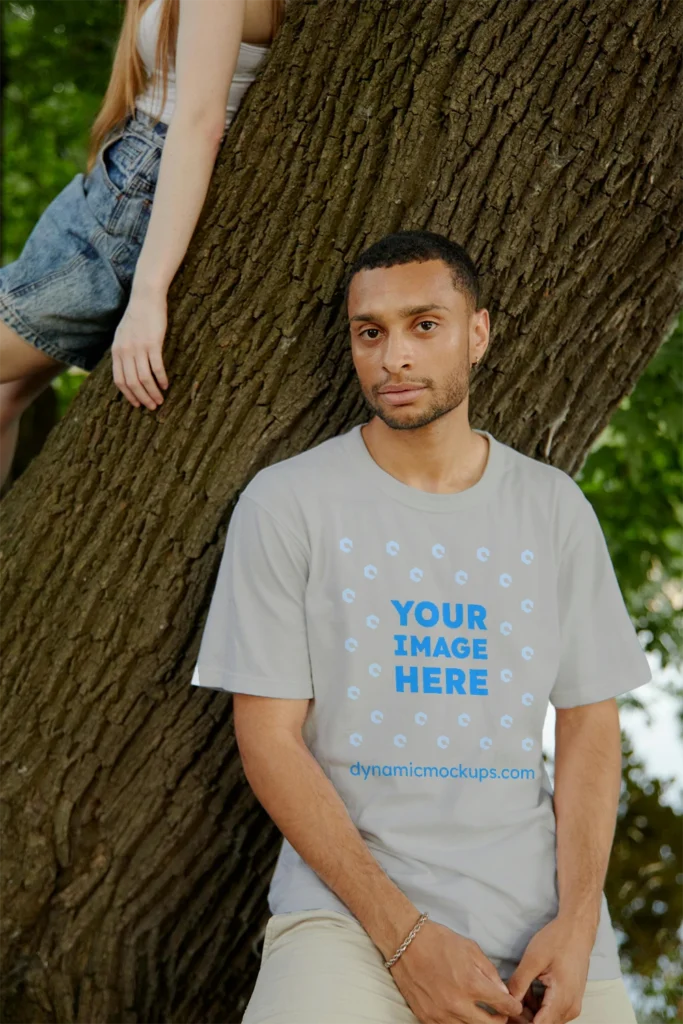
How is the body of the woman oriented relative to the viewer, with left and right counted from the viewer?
facing the viewer and to the left of the viewer

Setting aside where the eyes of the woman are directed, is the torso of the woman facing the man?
no

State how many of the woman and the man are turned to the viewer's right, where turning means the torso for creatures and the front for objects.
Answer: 0

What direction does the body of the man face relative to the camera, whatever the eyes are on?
toward the camera

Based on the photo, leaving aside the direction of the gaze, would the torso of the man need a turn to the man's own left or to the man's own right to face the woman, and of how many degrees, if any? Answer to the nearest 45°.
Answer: approximately 135° to the man's own right
